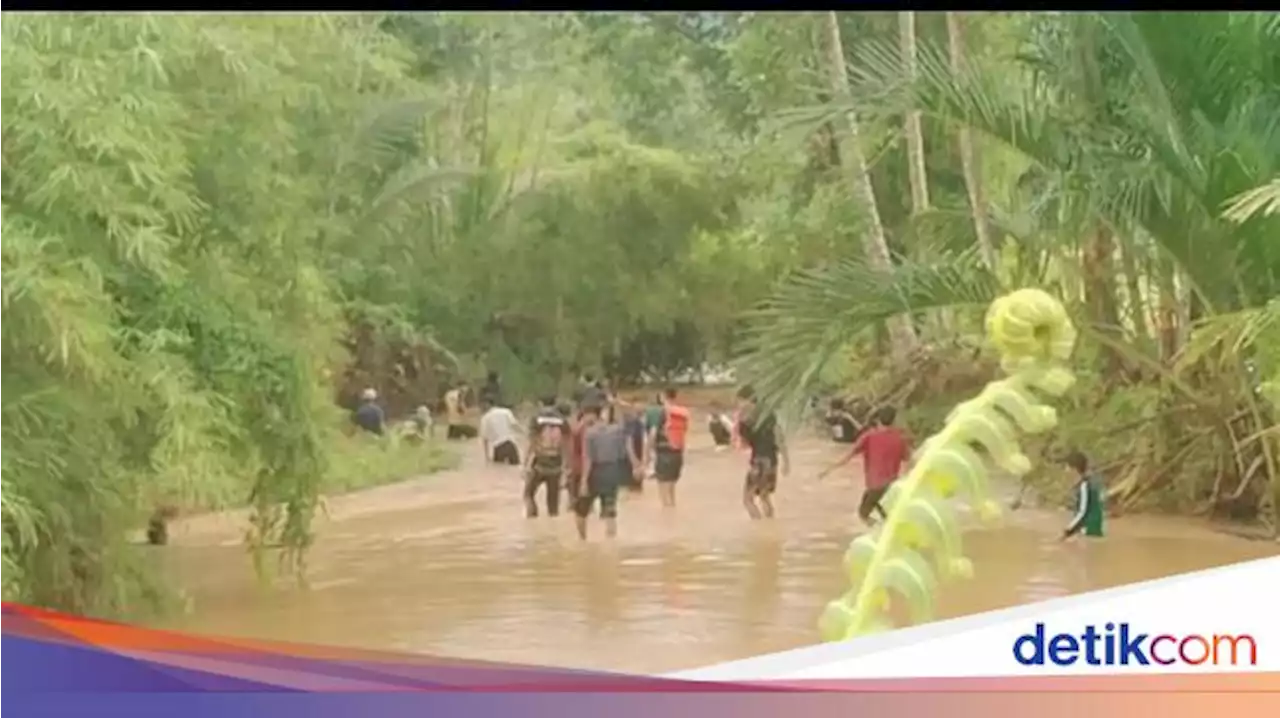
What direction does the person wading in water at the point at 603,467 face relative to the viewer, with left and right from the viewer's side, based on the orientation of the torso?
facing away from the viewer and to the left of the viewer

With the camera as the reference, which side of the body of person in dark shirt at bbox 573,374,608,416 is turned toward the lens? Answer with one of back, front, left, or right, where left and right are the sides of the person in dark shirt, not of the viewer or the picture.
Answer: back

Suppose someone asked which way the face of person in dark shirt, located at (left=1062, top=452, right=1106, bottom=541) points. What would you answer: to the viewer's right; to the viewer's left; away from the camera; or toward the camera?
to the viewer's left

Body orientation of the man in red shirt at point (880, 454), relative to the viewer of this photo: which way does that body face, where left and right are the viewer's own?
facing away from the viewer and to the left of the viewer

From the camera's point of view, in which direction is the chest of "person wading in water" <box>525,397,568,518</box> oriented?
away from the camera

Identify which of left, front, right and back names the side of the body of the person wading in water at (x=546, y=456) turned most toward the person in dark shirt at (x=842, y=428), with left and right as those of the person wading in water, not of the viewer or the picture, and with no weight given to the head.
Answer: right
